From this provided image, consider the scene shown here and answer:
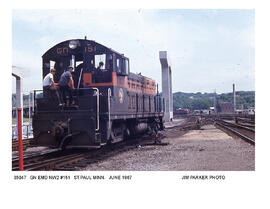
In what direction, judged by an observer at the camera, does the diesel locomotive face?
facing the viewer and to the left of the viewer

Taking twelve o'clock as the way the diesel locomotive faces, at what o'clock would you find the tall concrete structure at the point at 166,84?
The tall concrete structure is roughly at 5 o'clock from the diesel locomotive.
